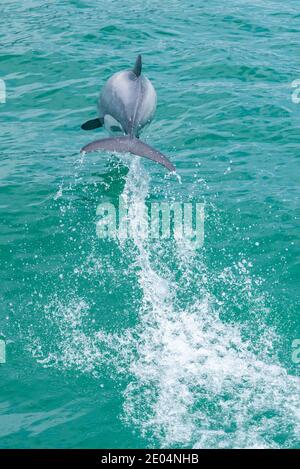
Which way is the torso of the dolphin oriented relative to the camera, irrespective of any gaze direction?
away from the camera
